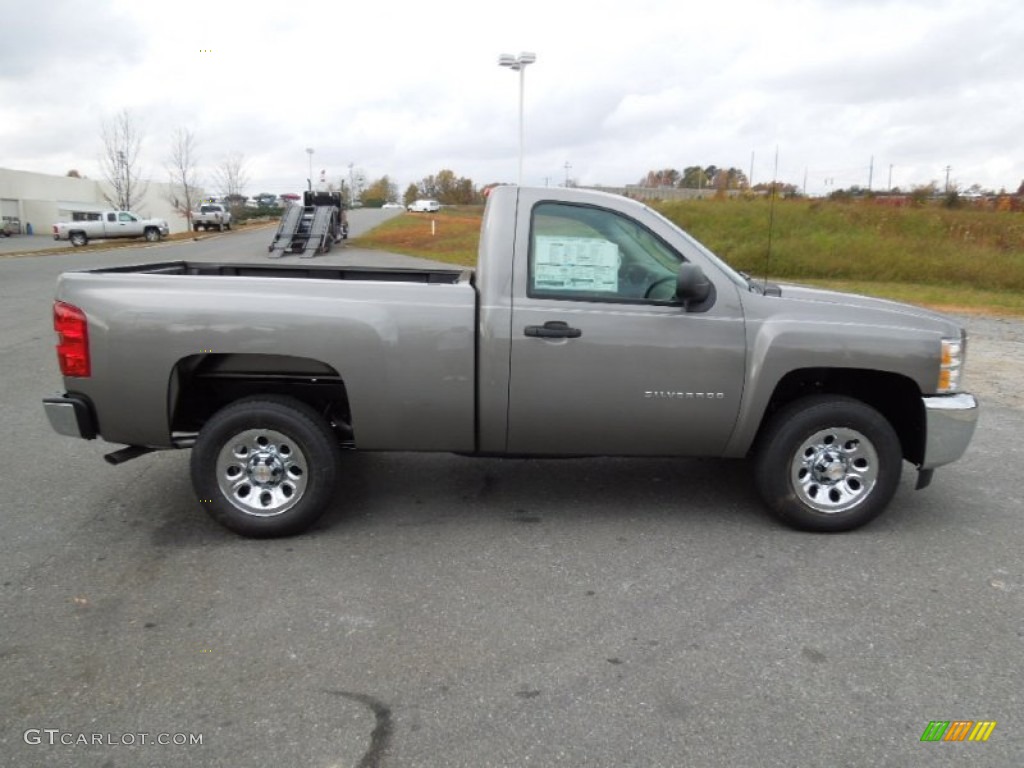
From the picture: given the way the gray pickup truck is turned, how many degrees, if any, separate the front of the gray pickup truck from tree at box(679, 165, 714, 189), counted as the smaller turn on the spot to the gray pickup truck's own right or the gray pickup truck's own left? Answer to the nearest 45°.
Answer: approximately 90° to the gray pickup truck's own left

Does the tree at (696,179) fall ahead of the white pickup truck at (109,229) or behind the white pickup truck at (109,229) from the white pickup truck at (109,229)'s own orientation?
ahead

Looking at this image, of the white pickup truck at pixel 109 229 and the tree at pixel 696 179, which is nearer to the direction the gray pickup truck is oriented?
the tree

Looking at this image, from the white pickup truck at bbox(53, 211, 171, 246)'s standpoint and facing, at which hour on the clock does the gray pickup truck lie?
The gray pickup truck is roughly at 3 o'clock from the white pickup truck.

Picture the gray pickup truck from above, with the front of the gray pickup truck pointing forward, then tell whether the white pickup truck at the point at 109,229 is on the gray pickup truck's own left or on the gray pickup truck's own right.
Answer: on the gray pickup truck's own left

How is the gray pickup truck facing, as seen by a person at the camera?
facing to the right of the viewer

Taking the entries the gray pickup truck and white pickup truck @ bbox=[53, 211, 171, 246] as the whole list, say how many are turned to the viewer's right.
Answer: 2

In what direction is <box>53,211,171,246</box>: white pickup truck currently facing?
to the viewer's right
